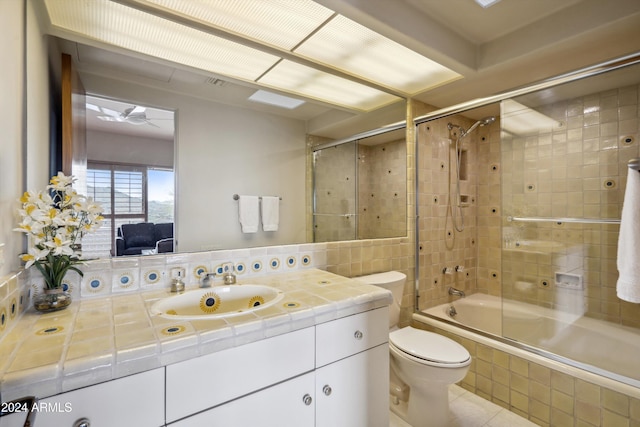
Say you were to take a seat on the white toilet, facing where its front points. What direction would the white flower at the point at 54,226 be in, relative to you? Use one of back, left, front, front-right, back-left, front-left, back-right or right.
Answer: right

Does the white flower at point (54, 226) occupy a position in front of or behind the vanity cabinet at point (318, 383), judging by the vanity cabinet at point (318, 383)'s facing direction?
behind

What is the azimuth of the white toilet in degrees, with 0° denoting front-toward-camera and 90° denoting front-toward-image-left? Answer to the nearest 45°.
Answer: approximately 315°

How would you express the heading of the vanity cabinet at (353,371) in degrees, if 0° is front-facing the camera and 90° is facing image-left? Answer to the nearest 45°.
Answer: approximately 315°

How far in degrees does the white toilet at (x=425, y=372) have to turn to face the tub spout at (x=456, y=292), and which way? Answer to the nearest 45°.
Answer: approximately 135° to its left

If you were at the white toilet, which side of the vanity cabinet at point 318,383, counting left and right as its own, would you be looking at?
left

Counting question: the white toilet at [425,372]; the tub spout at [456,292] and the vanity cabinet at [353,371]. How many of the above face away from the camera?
0

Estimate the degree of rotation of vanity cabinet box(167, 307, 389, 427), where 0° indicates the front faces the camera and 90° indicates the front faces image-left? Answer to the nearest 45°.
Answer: approximately 315°

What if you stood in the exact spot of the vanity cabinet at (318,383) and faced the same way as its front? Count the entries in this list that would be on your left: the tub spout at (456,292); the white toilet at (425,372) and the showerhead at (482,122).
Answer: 3

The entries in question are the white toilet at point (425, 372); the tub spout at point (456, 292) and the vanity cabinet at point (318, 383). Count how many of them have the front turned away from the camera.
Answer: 0

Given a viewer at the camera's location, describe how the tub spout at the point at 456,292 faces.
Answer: facing the viewer and to the right of the viewer

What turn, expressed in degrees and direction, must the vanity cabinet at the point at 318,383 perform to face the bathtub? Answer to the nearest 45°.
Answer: approximately 45° to its left
